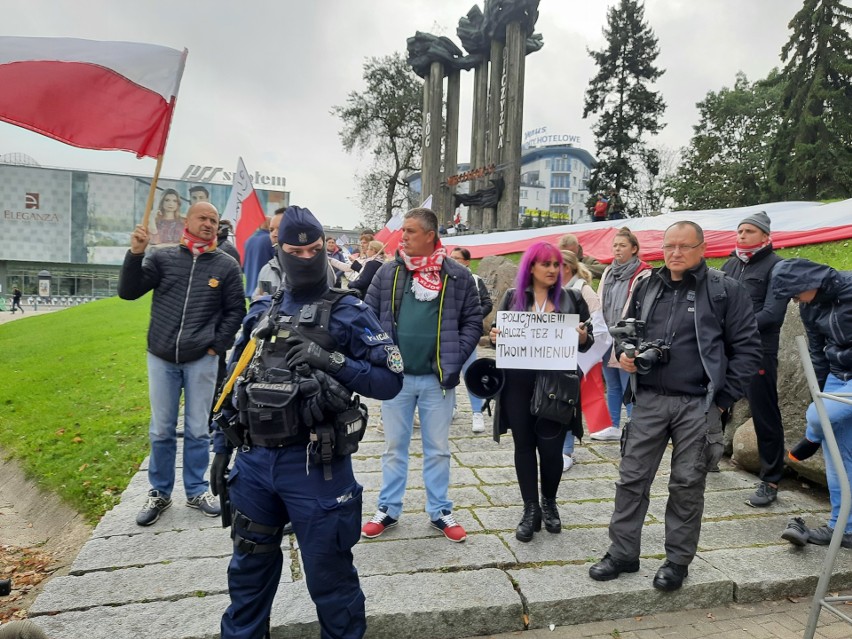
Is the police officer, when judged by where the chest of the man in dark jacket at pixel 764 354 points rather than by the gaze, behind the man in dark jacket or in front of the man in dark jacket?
in front

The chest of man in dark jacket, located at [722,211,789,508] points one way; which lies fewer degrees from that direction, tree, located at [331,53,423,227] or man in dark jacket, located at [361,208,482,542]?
the man in dark jacket

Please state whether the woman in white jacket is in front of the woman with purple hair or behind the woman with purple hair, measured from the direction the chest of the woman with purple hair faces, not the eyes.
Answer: behind

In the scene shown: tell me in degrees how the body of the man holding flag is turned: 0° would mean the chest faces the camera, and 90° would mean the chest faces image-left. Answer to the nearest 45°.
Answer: approximately 0°

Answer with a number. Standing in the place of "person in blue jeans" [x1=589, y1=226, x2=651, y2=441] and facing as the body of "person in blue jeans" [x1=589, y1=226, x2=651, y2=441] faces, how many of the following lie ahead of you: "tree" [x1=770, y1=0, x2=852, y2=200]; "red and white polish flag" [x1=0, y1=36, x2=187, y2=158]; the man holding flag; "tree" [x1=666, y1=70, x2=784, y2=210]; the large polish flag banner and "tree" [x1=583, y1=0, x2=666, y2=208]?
2

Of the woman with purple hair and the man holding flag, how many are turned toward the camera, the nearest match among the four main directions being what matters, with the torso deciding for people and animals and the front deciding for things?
2
